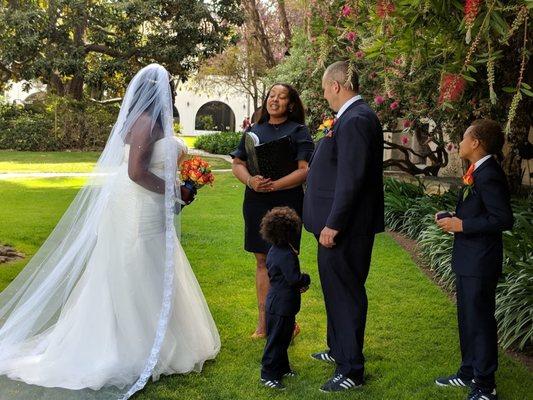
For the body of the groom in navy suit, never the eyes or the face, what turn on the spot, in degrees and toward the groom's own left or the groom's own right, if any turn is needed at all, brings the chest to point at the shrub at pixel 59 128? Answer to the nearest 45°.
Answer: approximately 45° to the groom's own right

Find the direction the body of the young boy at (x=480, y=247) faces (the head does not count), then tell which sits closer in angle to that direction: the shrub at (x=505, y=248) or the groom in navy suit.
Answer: the groom in navy suit

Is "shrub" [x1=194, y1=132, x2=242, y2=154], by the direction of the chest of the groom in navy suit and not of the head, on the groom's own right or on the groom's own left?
on the groom's own right

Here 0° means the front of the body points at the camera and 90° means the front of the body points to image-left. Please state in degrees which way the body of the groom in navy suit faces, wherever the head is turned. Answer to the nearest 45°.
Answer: approximately 90°

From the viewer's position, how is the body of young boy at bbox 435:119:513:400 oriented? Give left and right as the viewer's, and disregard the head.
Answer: facing to the left of the viewer
